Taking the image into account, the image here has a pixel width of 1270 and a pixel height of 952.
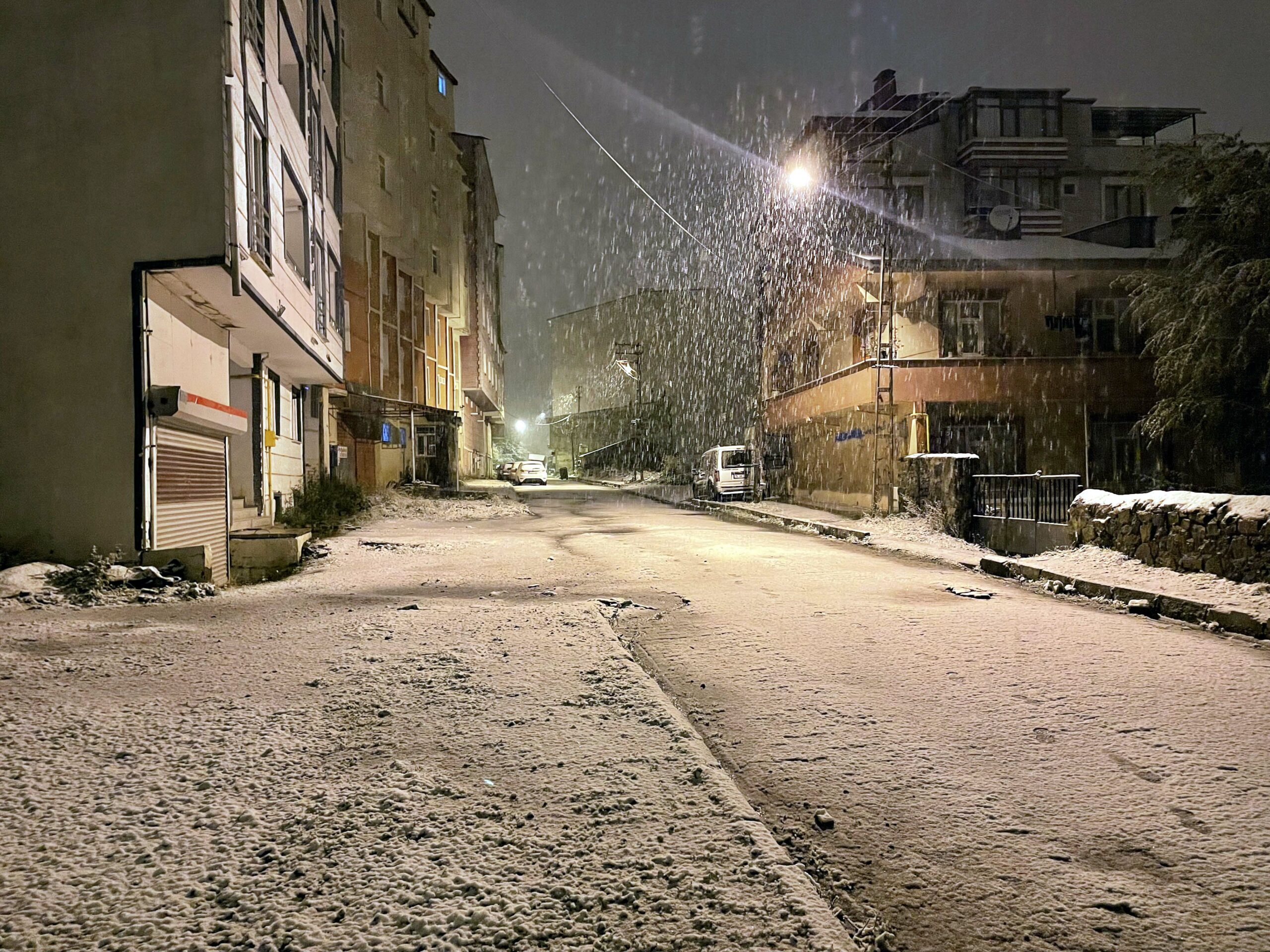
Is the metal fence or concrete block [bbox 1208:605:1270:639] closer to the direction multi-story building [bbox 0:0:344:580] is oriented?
the metal fence

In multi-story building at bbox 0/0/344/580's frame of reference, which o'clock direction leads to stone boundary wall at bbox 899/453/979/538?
The stone boundary wall is roughly at 12 o'clock from the multi-story building.

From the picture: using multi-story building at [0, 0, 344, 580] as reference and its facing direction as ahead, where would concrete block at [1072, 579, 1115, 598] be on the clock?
The concrete block is roughly at 1 o'clock from the multi-story building.

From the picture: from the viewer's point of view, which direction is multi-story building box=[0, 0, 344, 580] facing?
to the viewer's right

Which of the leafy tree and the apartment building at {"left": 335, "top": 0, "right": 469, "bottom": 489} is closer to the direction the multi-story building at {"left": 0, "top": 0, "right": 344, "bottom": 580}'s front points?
the leafy tree

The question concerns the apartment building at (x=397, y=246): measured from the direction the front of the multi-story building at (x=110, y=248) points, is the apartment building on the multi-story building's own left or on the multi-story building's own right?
on the multi-story building's own left

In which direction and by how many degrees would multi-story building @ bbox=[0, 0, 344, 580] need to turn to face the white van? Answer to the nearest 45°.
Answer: approximately 45° to its left

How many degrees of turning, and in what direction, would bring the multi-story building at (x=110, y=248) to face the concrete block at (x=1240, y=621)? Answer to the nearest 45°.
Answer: approximately 45° to its right
